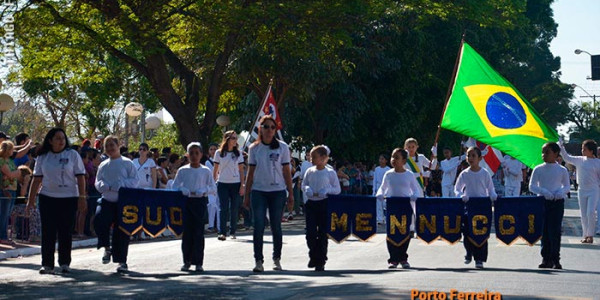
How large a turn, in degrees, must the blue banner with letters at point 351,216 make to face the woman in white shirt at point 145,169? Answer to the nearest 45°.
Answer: approximately 135° to its right

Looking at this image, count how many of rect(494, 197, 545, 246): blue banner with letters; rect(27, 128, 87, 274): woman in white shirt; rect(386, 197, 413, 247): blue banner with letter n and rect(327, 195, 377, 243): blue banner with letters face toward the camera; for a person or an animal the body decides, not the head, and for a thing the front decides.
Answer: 4

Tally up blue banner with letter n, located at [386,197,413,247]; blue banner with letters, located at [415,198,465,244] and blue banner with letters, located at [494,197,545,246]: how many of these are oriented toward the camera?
3

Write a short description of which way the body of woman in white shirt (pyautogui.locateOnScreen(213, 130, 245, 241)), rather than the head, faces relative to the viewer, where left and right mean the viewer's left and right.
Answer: facing the viewer

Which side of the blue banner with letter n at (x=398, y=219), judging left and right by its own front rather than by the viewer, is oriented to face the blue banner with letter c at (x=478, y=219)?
left

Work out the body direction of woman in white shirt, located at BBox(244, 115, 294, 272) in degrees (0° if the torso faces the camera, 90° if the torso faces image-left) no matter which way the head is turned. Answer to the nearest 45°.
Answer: approximately 0°

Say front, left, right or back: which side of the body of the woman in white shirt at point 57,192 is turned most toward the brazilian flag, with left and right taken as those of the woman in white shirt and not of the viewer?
left

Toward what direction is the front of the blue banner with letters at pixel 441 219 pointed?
toward the camera

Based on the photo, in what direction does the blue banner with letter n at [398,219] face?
toward the camera

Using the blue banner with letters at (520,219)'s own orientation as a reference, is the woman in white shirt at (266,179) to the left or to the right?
on its right

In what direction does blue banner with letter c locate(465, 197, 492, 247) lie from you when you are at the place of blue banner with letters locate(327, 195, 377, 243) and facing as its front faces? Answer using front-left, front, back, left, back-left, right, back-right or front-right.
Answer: left

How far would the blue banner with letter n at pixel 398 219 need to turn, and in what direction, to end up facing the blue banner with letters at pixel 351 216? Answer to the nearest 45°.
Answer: approximately 90° to its right

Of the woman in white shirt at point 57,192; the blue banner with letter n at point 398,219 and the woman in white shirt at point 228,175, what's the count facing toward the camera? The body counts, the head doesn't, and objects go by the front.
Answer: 3

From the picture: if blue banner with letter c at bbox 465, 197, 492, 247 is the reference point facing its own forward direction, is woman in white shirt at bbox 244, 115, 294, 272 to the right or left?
on its right
